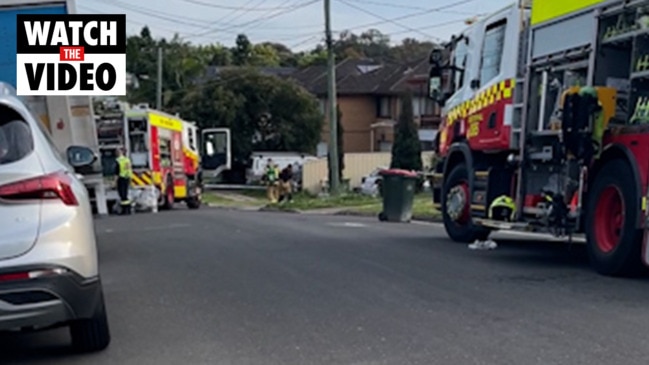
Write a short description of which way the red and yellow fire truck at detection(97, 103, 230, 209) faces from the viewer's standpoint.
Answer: facing away from the viewer and to the right of the viewer

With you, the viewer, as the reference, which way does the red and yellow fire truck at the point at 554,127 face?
facing away from the viewer and to the left of the viewer

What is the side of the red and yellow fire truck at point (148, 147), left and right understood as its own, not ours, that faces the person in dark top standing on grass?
front

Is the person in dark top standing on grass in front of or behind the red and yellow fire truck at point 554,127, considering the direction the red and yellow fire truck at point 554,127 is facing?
in front

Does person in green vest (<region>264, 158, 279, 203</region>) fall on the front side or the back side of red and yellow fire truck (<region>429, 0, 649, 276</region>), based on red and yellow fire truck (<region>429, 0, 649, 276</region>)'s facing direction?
on the front side

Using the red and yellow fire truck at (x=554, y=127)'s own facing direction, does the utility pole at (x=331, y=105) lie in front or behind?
in front

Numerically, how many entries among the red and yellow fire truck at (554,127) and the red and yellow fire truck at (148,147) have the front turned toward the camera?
0
